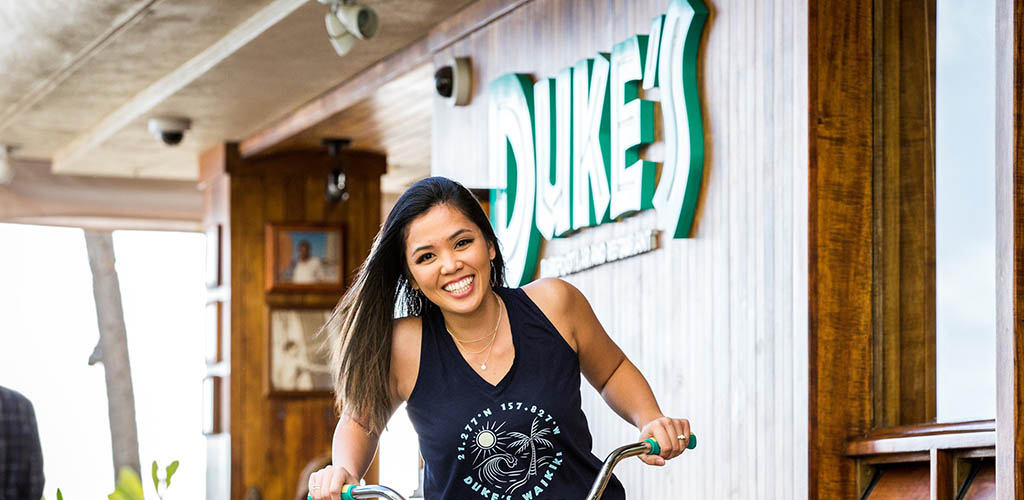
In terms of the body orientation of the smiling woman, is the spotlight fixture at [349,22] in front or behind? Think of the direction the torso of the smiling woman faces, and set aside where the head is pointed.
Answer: behind

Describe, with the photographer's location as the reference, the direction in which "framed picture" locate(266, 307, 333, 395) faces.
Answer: facing the viewer

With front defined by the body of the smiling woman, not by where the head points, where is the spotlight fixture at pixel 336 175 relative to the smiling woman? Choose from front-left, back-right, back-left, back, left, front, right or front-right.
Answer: back

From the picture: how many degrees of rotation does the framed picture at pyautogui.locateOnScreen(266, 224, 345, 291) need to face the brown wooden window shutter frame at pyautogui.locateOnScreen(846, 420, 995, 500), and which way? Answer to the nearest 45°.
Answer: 0° — it already faces it

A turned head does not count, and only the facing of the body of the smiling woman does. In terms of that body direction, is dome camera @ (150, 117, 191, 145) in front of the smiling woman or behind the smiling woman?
behind

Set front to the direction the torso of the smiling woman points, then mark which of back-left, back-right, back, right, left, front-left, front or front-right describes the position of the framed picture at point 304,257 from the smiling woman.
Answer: back

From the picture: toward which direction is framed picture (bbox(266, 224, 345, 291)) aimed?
toward the camera

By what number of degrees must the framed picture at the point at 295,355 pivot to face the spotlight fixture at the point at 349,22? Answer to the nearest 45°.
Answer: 0° — it already faces it

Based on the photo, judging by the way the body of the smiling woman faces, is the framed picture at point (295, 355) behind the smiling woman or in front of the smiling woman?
behind

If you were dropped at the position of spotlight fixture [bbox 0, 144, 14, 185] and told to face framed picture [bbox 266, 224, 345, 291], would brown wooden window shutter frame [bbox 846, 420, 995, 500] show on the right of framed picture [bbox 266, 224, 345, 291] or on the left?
right

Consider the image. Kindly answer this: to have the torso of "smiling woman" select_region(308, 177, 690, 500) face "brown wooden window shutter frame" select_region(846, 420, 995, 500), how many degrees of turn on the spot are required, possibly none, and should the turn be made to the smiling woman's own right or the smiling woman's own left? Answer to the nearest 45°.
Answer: approximately 135° to the smiling woman's own left
